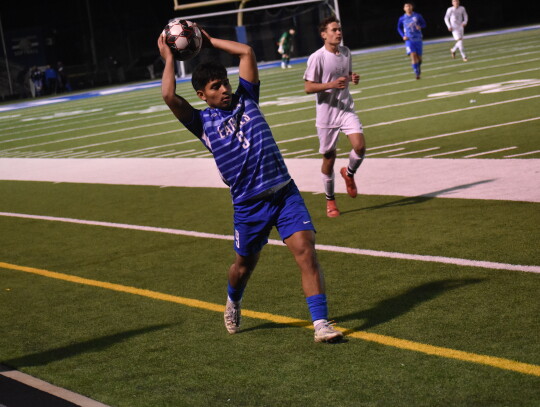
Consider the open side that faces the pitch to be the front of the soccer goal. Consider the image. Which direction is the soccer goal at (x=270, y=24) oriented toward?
toward the camera

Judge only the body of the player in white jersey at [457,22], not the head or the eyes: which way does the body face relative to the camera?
toward the camera

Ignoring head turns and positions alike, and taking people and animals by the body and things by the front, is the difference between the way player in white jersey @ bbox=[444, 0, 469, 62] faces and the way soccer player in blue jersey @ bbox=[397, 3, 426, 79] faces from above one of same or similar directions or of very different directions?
same or similar directions

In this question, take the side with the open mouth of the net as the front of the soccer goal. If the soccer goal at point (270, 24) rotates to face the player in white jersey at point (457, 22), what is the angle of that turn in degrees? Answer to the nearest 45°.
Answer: approximately 45° to its left

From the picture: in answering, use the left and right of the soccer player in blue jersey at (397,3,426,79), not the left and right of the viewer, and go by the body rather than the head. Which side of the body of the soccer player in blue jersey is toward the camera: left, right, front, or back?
front

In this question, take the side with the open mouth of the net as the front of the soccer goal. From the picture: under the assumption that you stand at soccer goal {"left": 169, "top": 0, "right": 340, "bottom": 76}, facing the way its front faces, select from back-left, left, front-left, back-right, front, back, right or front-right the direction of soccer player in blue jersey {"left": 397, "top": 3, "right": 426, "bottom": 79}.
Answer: front

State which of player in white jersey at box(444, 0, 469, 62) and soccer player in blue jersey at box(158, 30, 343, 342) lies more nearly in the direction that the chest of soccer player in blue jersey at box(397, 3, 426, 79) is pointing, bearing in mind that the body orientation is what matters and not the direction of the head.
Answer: the soccer player in blue jersey

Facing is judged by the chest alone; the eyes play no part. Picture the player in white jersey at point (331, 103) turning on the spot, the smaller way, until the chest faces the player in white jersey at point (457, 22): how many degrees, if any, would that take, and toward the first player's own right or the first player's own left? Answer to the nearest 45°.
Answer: approximately 135° to the first player's own left

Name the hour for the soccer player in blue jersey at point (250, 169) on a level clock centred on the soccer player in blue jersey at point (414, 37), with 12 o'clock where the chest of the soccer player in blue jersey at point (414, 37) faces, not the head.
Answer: the soccer player in blue jersey at point (250, 169) is roughly at 12 o'clock from the soccer player in blue jersey at point (414, 37).

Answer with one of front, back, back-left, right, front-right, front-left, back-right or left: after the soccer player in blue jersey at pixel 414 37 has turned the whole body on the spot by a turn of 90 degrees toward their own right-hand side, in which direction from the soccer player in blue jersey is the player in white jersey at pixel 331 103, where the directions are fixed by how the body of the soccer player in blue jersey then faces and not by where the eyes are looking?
left

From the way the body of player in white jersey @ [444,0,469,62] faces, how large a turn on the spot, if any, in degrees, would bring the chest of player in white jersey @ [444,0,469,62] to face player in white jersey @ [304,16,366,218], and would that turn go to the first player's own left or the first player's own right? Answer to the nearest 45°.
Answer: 0° — they already face them

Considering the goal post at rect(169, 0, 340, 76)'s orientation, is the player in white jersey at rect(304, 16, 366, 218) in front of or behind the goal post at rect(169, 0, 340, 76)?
in front
